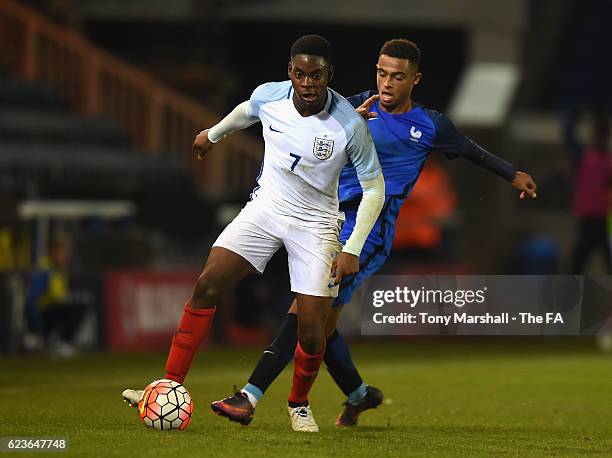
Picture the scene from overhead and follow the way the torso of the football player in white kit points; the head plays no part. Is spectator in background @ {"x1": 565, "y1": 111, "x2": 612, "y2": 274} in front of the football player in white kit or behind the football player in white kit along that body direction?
behind

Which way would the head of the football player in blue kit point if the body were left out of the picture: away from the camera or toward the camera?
toward the camera

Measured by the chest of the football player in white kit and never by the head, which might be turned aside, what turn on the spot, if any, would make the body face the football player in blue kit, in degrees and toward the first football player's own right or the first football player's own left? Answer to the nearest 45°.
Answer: approximately 135° to the first football player's own left

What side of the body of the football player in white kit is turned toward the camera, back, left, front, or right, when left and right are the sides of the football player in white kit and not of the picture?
front

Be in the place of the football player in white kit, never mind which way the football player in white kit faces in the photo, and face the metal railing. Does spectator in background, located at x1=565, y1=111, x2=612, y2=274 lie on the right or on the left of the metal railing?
right

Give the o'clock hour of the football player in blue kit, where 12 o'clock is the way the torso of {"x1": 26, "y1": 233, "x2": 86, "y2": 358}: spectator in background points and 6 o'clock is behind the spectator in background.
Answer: The football player in blue kit is roughly at 1 o'clock from the spectator in background.

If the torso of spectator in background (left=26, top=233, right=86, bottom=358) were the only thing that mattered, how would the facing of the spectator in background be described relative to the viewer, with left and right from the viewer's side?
facing the viewer and to the right of the viewer
